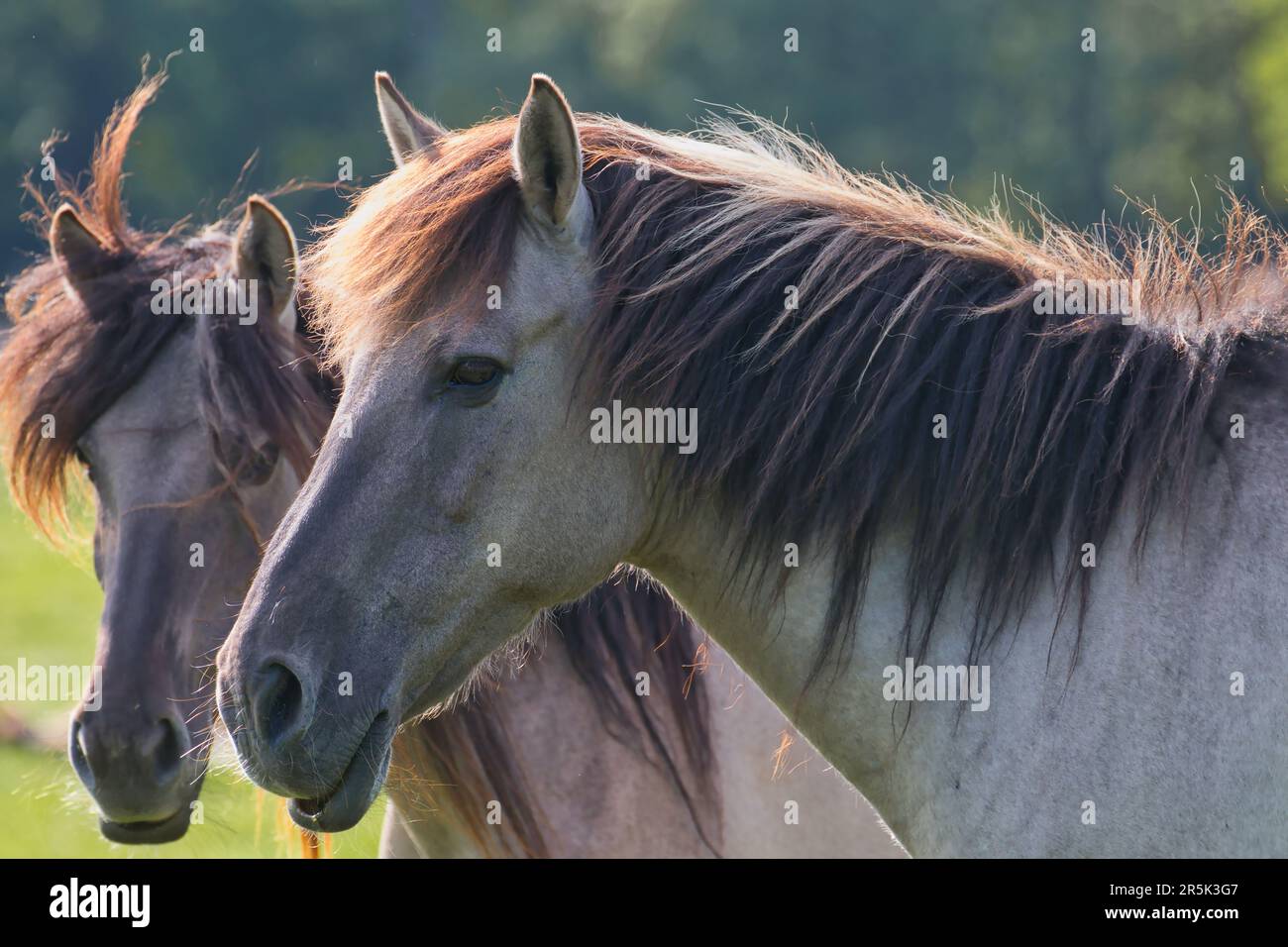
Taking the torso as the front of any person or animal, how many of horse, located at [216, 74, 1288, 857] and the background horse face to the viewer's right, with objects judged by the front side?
0

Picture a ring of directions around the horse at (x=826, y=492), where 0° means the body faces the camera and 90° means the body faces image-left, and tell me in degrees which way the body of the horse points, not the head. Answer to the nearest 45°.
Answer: approximately 90°

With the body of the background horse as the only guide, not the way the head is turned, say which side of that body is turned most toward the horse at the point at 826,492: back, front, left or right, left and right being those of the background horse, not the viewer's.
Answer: left

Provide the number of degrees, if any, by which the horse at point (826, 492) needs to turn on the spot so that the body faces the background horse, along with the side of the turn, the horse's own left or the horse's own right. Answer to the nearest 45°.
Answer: approximately 45° to the horse's own right

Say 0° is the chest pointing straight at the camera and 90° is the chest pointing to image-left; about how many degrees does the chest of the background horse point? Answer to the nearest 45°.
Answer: approximately 45°
